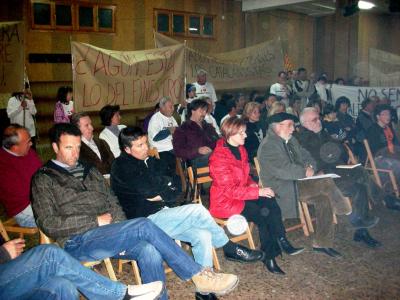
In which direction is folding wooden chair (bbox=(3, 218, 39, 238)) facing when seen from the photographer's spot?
facing to the right of the viewer

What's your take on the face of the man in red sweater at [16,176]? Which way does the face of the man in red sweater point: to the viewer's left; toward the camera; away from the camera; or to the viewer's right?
to the viewer's right

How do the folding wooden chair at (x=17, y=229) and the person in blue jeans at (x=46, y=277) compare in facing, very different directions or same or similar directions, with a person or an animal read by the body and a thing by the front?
same or similar directions

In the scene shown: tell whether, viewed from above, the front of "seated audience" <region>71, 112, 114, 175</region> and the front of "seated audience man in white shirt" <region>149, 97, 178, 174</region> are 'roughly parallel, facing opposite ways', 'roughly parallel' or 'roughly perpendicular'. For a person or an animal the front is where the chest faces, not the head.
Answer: roughly parallel

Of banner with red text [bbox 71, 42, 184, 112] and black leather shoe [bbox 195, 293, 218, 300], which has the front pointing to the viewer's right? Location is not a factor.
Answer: the black leather shoe

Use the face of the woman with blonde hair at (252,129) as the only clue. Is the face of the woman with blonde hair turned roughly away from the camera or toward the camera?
toward the camera

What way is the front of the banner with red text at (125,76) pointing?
toward the camera

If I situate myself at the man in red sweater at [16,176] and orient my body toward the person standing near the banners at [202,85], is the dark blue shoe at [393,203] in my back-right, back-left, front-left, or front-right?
front-right

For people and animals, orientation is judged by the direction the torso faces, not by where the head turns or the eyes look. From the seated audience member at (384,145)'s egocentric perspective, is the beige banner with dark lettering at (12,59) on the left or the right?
on their right

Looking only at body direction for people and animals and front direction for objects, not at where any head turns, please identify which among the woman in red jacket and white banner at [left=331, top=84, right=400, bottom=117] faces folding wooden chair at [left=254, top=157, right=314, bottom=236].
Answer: the white banner

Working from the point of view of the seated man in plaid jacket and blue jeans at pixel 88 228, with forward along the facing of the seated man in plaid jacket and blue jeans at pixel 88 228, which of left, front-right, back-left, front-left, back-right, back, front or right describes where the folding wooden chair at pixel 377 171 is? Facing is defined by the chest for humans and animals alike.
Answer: left

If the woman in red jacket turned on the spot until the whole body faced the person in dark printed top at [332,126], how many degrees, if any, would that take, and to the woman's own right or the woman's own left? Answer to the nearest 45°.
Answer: approximately 90° to the woman's own left
